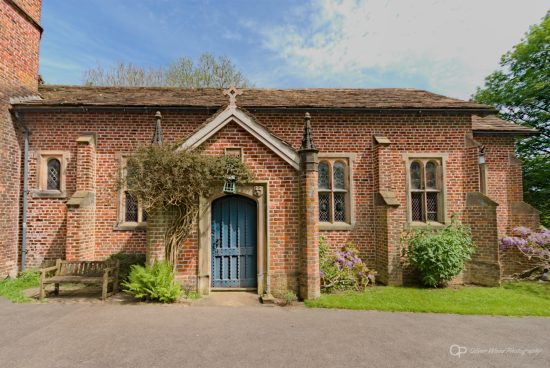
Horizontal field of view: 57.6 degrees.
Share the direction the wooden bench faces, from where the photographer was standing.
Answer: facing the viewer and to the left of the viewer

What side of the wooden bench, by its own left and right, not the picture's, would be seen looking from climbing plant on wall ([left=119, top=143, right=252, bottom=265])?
left

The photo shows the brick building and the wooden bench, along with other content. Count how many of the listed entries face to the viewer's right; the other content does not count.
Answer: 0

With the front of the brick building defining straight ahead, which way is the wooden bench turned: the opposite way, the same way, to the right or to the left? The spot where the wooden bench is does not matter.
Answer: the same way

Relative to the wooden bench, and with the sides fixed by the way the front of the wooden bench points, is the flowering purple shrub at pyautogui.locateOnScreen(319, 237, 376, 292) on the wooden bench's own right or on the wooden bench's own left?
on the wooden bench's own left

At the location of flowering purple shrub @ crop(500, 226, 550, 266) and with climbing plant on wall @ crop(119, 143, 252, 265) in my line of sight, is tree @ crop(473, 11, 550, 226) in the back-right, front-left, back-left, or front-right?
back-right

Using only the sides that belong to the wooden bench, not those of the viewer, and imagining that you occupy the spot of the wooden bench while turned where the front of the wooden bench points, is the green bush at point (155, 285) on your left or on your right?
on your left

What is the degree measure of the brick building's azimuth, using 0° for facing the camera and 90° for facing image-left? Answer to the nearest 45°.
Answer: approximately 0°

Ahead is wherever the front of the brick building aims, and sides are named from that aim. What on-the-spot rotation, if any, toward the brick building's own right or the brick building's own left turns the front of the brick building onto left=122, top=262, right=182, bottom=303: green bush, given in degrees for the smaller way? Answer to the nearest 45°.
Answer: approximately 45° to the brick building's own right

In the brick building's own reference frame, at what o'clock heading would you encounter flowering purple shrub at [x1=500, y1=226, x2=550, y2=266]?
The flowering purple shrub is roughly at 9 o'clock from the brick building.

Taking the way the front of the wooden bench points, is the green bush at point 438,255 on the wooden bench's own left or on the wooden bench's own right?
on the wooden bench's own left

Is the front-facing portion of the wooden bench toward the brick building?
no

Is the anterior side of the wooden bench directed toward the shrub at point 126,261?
no

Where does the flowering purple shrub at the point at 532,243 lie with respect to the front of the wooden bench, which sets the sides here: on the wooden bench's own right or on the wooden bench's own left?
on the wooden bench's own left
